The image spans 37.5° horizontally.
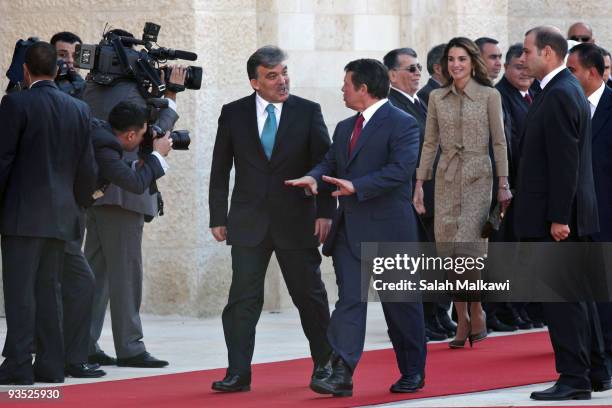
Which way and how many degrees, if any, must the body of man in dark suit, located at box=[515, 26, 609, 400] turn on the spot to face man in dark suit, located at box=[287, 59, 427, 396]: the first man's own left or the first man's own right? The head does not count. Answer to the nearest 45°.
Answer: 0° — they already face them

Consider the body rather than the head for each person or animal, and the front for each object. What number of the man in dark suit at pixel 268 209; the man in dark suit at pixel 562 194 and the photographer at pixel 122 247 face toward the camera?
1

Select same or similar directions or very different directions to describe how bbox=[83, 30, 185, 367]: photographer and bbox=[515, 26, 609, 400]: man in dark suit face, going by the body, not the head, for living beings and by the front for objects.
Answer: very different directions

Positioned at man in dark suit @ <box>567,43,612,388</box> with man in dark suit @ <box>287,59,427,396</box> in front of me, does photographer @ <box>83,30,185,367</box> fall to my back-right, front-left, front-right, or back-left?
front-right

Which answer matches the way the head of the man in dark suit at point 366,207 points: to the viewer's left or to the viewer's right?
to the viewer's left

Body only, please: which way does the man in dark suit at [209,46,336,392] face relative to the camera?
toward the camera

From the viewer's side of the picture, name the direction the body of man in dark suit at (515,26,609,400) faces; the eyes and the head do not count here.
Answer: to the viewer's left

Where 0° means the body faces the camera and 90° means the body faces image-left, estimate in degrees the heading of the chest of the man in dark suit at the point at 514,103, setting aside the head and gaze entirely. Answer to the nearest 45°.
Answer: approximately 315°

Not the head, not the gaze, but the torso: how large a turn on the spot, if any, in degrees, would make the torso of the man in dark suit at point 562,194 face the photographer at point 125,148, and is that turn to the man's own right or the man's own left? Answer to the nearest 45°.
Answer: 0° — they already face them

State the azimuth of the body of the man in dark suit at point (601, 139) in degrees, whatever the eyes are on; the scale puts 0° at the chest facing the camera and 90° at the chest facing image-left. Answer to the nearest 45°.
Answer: approximately 45°

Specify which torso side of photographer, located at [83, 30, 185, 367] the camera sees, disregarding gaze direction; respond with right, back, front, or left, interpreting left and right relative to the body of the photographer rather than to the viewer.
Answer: right

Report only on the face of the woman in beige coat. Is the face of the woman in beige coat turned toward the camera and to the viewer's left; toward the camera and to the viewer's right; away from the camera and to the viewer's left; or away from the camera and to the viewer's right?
toward the camera and to the viewer's left

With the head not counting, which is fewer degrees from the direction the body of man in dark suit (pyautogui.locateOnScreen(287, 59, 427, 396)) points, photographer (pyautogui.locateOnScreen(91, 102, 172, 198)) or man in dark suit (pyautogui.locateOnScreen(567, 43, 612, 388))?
the photographer
